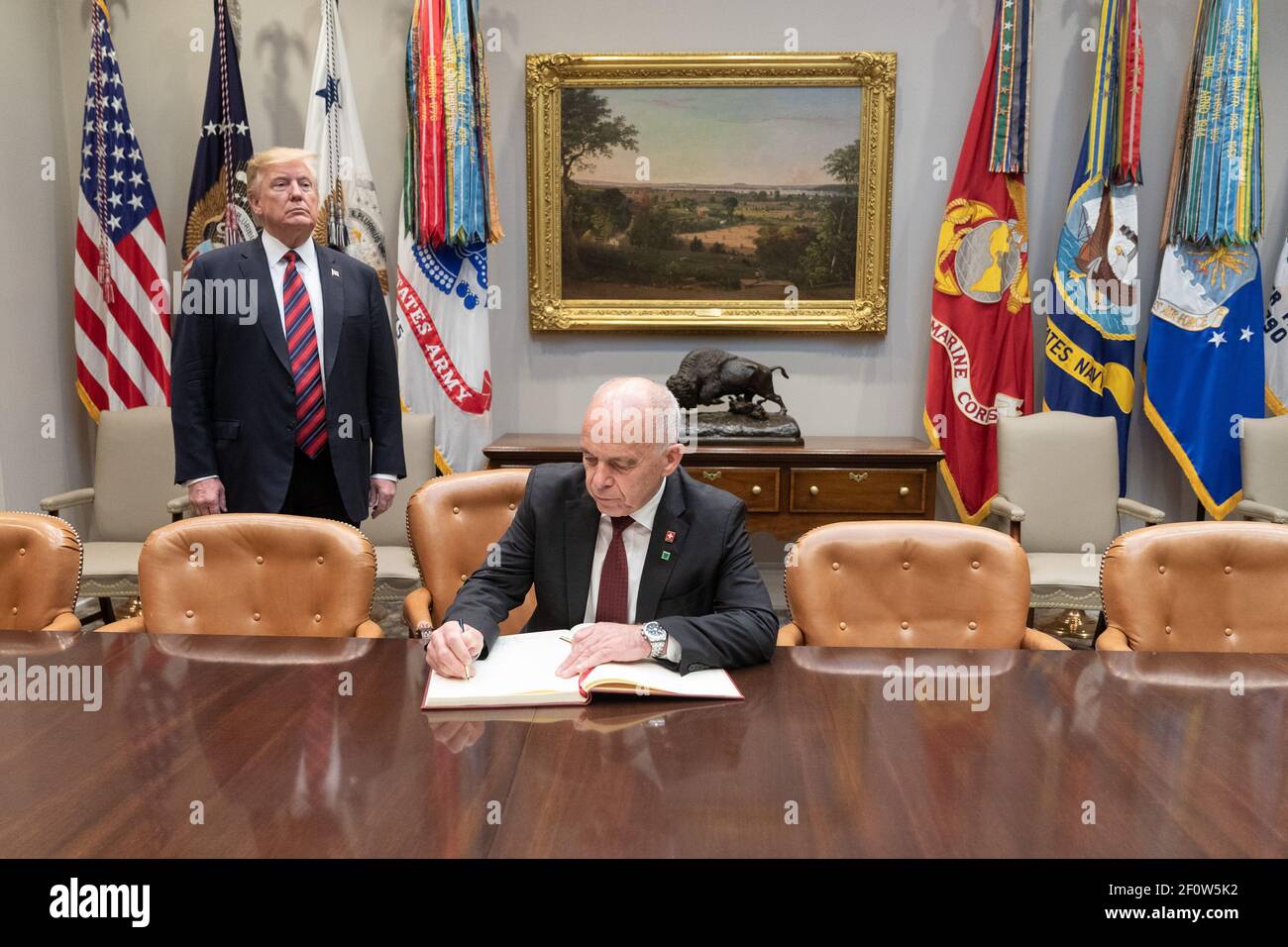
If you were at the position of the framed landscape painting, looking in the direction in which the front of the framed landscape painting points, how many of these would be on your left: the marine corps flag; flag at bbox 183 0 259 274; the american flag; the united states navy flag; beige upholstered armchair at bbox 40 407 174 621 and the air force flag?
3

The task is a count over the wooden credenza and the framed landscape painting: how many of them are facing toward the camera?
2

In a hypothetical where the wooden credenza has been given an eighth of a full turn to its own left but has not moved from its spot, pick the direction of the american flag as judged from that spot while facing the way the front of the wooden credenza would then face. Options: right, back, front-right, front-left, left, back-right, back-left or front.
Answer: back-right

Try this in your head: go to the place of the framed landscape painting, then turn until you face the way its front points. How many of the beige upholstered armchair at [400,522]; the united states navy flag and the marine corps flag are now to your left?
2

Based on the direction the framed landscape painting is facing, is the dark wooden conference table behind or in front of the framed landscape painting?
in front

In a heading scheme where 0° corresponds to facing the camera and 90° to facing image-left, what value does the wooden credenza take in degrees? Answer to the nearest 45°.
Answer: approximately 0°

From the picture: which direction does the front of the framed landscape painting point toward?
toward the camera

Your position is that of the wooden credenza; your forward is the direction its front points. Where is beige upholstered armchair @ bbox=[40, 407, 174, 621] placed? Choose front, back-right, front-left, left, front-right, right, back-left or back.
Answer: right

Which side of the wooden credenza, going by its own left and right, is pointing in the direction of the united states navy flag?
left

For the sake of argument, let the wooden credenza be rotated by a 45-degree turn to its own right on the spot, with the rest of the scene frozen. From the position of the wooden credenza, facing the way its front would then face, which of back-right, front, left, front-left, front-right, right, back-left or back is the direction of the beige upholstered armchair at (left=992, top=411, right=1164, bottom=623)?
back-left

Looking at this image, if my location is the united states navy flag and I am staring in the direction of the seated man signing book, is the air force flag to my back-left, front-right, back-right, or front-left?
back-left

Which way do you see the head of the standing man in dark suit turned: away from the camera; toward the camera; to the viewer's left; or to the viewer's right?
toward the camera

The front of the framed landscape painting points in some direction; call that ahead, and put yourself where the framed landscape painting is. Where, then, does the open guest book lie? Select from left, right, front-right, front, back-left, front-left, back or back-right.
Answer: front

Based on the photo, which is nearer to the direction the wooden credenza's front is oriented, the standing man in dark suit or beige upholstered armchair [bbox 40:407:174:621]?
the standing man in dark suit

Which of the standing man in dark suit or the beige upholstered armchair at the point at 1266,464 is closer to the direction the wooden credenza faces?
the standing man in dark suit

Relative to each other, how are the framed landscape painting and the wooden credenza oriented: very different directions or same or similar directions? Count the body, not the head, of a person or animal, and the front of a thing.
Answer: same or similar directions

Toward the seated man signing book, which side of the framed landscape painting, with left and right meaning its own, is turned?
front

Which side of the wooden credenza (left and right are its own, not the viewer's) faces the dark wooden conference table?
front
